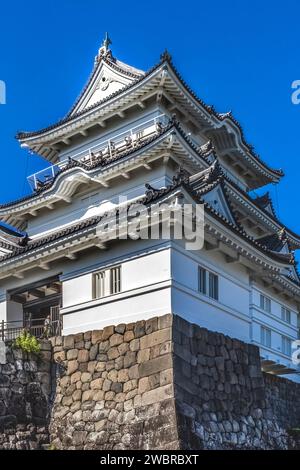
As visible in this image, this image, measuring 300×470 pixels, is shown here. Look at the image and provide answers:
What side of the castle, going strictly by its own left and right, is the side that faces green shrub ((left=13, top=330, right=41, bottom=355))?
front

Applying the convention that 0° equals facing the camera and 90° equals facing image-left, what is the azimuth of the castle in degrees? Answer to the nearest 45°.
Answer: approximately 45°

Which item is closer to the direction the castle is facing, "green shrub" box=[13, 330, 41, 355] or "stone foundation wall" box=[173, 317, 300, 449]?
the green shrub
